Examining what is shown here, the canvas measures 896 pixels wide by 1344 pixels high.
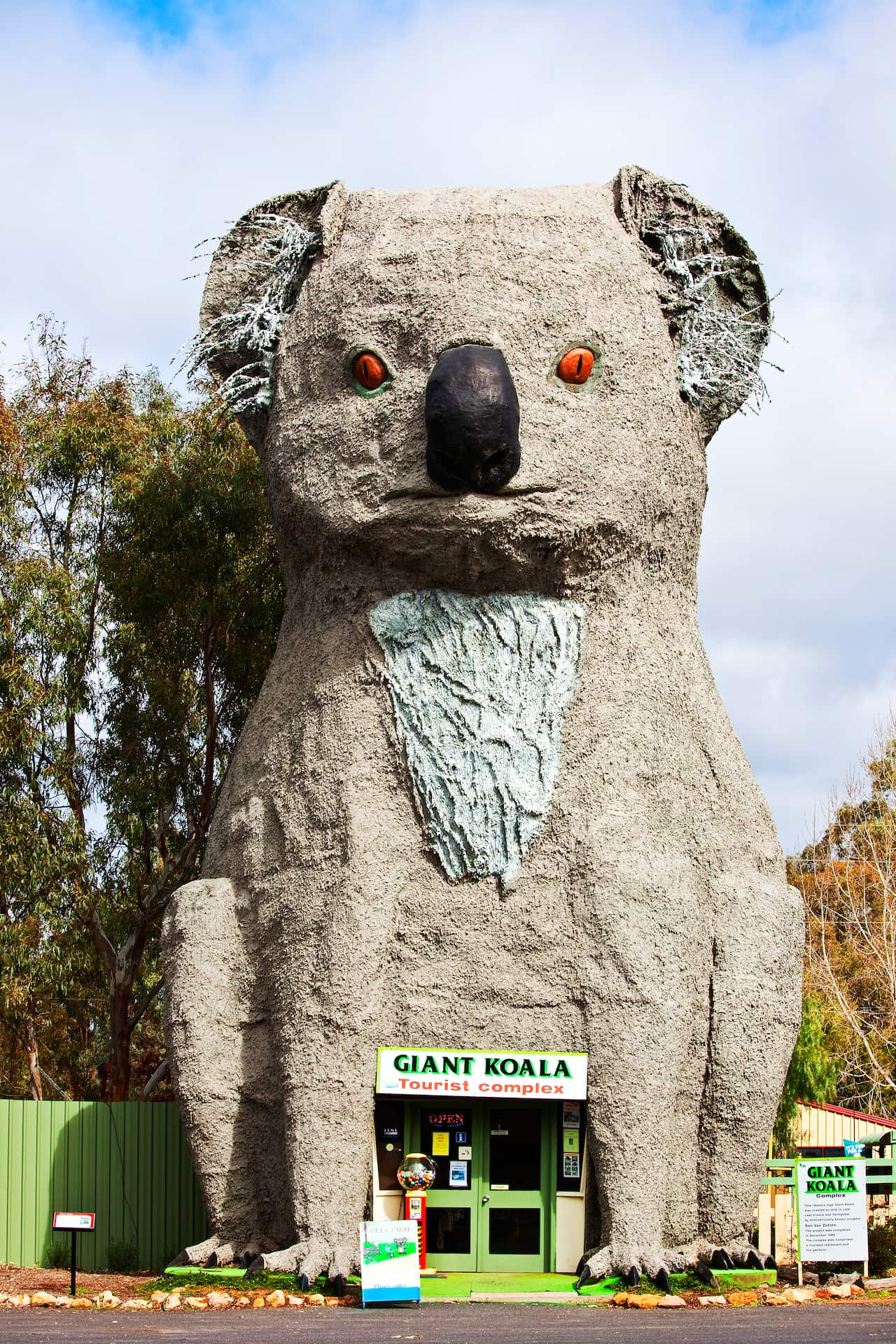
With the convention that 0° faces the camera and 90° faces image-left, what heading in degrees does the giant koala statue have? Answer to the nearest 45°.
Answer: approximately 0°

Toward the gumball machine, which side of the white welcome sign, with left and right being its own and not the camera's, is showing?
back

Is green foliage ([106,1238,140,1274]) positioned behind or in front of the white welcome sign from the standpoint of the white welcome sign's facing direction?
behind

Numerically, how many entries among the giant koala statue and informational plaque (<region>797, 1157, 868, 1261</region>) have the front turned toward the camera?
2

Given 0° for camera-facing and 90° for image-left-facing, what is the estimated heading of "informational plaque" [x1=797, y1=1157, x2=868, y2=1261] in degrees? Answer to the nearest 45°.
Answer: approximately 0°
